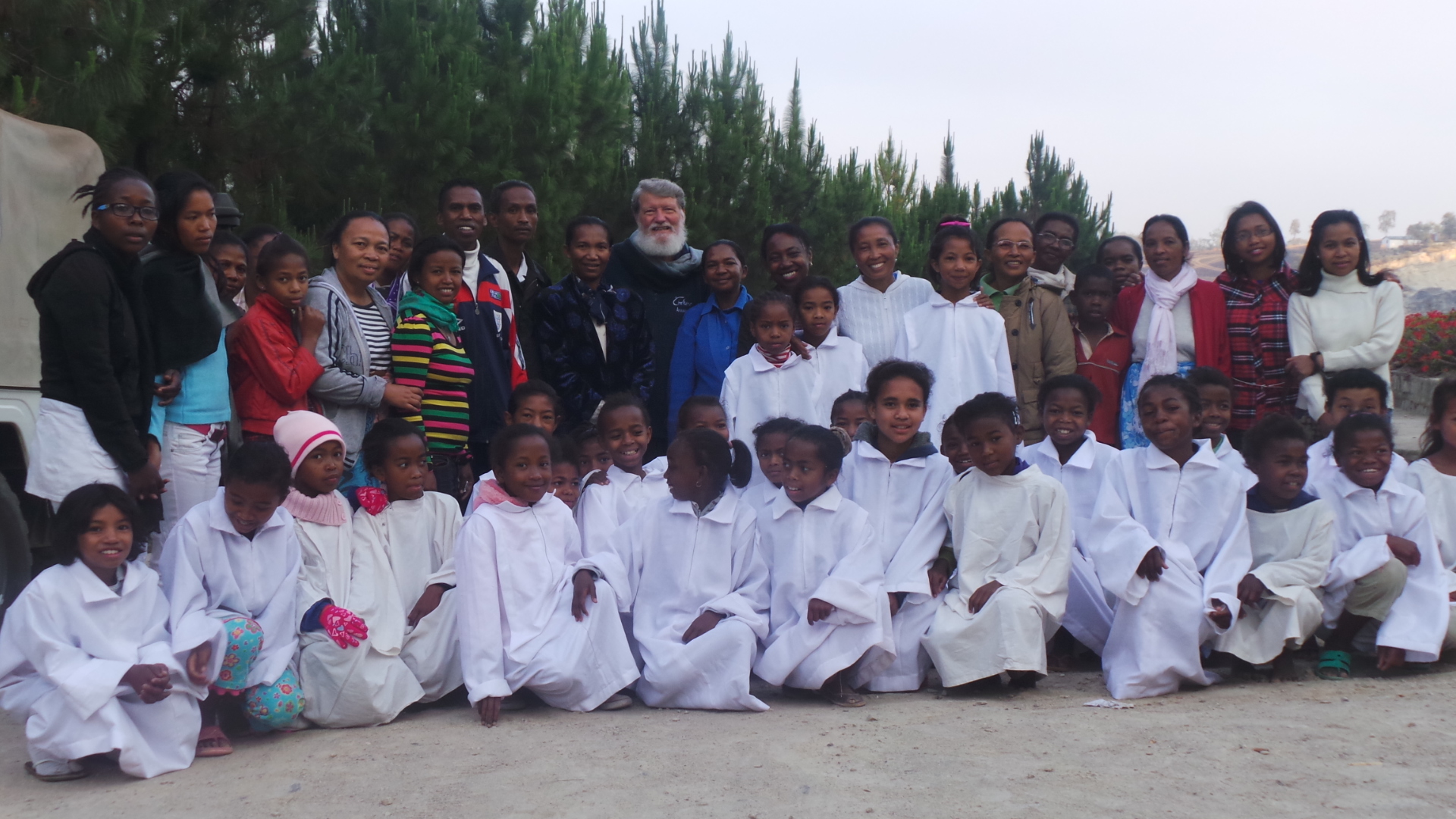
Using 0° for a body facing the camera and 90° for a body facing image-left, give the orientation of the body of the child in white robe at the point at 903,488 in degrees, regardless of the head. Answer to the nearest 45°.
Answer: approximately 0°

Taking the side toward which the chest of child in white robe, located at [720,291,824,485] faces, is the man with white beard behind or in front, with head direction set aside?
behind

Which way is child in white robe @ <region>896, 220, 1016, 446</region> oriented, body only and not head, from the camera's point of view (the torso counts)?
toward the camera

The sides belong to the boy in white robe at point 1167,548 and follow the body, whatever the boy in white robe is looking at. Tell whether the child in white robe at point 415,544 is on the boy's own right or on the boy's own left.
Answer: on the boy's own right

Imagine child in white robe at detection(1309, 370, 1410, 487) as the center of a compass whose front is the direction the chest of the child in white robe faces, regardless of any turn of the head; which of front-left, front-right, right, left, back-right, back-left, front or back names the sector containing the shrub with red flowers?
back

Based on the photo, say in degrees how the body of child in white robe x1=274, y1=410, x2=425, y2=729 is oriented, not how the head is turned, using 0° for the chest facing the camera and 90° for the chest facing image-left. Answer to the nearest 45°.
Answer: approximately 315°

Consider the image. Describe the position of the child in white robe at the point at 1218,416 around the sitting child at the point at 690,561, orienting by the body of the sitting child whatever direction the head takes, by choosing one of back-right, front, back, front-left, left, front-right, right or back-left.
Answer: left

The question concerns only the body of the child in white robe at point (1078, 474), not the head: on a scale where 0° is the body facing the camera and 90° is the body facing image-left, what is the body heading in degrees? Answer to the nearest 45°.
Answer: approximately 0°
